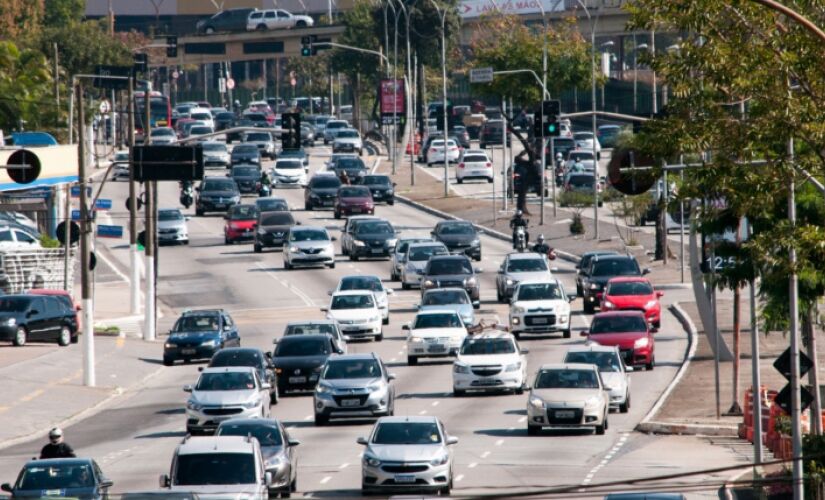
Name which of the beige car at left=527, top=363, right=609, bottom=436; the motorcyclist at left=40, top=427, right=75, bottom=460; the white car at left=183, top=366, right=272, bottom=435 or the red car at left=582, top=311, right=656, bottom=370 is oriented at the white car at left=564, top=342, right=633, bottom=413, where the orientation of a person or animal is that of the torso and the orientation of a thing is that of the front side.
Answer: the red car

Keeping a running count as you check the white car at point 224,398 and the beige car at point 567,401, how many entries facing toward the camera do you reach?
2

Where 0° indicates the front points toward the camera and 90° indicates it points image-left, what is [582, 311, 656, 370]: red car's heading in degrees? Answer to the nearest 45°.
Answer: approximately 0°

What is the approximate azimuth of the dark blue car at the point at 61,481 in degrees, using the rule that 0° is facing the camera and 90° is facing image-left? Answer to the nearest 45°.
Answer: approximately 0°

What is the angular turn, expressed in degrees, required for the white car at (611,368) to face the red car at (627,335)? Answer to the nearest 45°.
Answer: approximately 180°

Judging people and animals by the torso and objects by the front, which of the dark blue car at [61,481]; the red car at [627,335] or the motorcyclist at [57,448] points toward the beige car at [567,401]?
the red car

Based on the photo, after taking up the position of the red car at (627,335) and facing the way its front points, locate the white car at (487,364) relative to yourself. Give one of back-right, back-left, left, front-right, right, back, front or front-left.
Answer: front-right

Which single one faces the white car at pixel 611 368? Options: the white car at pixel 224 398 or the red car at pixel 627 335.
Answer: the red car

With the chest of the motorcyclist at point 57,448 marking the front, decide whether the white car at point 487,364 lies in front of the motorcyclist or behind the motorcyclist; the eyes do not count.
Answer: behind
